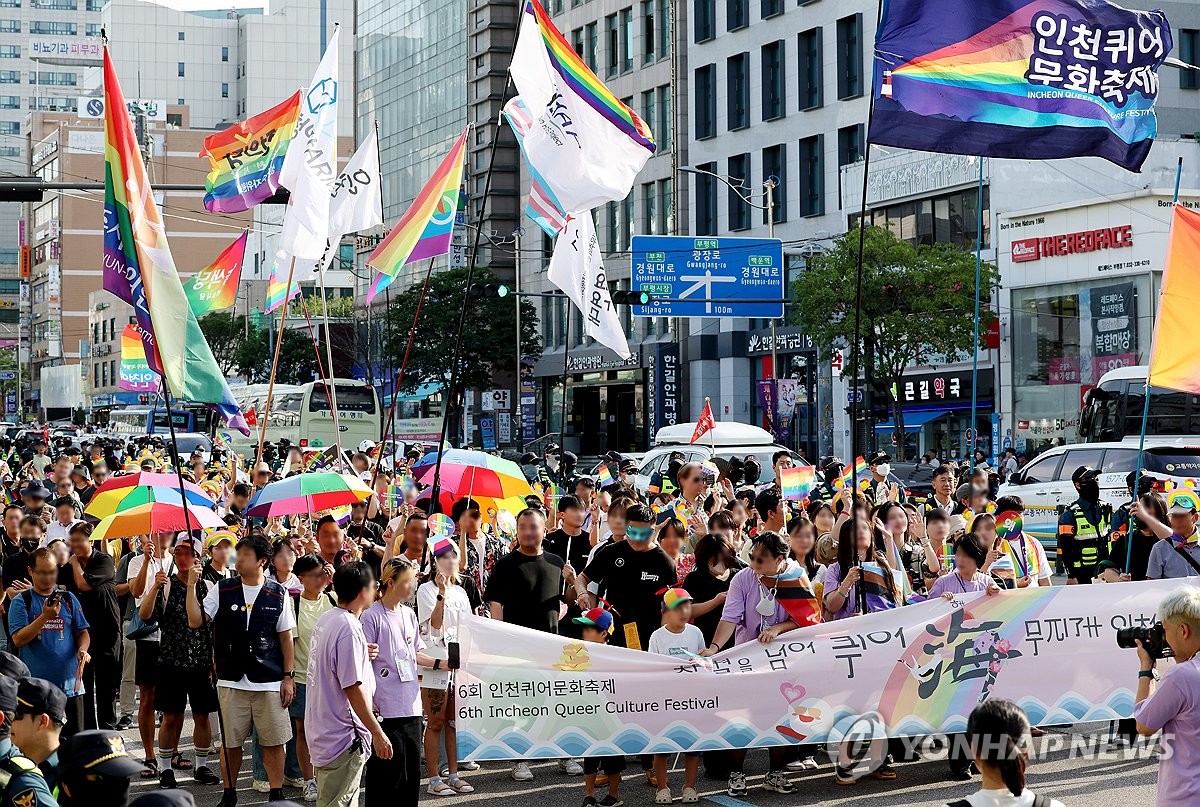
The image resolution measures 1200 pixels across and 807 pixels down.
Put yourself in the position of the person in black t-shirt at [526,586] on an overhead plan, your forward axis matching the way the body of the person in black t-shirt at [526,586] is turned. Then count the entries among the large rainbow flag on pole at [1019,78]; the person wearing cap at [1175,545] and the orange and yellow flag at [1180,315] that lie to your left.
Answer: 3

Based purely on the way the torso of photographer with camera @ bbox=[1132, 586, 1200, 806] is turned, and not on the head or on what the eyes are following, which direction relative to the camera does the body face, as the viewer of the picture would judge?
to the viewer's left

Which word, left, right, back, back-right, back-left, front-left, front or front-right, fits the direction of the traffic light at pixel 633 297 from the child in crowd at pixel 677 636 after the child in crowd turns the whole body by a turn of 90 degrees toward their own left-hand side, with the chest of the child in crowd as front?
left

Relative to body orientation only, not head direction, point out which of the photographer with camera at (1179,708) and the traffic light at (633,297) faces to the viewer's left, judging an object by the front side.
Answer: the photographer with camera

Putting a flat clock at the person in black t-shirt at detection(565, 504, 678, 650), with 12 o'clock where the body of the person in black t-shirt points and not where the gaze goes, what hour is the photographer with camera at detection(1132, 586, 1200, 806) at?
The photographer with camera is roughly at 11 o'clock from the person in black t-shirt.

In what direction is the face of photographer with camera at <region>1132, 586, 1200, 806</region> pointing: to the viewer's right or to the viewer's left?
to the viewer's left

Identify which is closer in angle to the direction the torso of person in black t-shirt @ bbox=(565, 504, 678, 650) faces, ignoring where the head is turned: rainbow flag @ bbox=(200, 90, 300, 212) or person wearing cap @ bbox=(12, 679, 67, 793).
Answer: the person wearing cap
